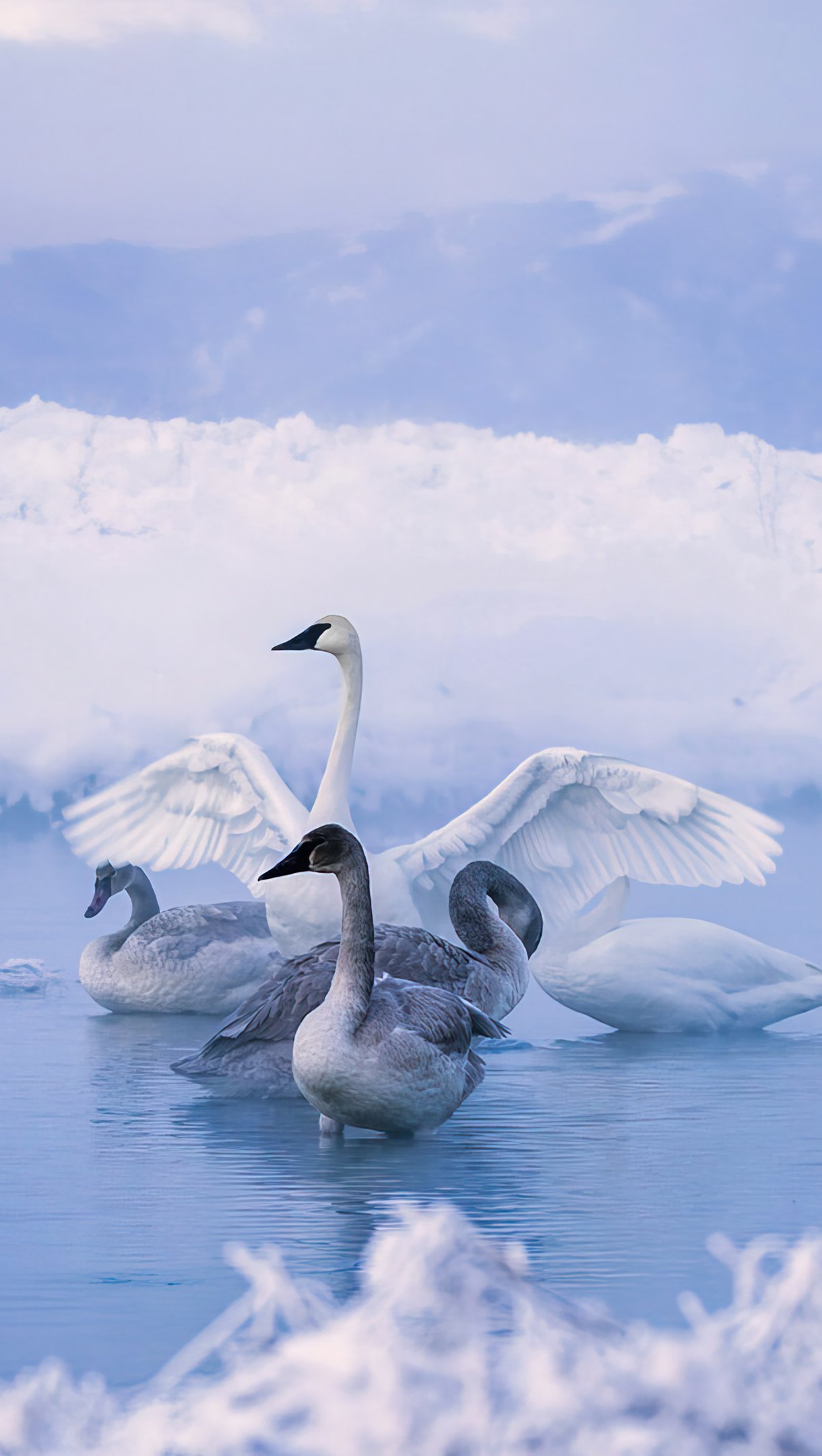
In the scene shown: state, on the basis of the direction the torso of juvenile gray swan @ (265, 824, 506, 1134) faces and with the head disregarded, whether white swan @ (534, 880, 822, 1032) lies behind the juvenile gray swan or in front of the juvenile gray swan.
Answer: behind

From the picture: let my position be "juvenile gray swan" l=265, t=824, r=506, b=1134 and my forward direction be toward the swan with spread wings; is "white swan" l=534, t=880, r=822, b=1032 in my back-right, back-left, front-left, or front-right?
front-right

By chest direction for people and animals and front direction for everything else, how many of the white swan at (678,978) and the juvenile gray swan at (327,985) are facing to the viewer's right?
1

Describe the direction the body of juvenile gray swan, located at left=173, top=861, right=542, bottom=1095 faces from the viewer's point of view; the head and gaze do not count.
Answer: to the viewer's right

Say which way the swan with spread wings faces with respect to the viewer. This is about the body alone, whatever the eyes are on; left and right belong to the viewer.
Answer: facing the viewer and to the left of the viewer

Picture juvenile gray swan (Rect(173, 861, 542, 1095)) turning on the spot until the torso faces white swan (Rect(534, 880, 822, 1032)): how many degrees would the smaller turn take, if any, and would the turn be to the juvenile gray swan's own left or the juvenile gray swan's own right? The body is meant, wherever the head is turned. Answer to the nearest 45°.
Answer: approximately 45° to the juvenile gray swan's own left

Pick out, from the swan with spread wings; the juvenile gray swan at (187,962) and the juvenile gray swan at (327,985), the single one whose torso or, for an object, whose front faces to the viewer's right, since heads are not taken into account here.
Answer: the juvenile gray swan at (327,985)

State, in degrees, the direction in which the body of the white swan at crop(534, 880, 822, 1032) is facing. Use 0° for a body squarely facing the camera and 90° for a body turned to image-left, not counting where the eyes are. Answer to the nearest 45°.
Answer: approximately 90°

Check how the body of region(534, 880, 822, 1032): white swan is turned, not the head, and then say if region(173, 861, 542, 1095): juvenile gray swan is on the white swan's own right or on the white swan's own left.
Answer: on the white swan's own left

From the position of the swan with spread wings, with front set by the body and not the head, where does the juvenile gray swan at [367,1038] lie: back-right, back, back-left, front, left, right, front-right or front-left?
front-left

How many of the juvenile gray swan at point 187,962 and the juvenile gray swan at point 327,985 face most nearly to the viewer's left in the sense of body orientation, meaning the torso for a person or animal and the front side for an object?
1

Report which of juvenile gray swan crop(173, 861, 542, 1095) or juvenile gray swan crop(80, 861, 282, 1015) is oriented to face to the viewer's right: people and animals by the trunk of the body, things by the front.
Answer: juvenile gray swan crop(173, 861, 542, 1095)

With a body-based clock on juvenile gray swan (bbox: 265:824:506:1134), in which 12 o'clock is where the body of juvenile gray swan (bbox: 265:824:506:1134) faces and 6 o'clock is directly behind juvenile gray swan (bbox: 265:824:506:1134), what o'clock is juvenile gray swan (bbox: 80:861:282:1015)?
juvenile gray swan (bbox: 80:861:282:1015) is roughly at 4 o'clock from juvenile gray swan (bbox: 265:824:506:1134).

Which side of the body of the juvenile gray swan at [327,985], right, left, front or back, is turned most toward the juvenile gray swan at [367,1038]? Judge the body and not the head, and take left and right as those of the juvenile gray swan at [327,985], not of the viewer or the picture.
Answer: right

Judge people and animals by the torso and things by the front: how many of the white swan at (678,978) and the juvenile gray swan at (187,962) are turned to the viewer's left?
2

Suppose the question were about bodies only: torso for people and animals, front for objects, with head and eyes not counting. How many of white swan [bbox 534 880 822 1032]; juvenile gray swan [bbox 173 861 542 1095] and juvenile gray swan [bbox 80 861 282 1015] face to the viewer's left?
2

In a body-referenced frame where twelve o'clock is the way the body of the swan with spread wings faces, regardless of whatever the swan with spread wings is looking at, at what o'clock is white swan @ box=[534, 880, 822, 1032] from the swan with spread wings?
The white swan is roughly at 9 o'clock from the swan with spread wings.

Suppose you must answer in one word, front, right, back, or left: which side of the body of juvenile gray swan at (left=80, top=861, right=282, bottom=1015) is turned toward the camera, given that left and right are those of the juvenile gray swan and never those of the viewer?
left
